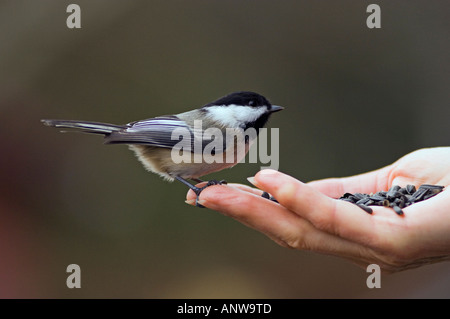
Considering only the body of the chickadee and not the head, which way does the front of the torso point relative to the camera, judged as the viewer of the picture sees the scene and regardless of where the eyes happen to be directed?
to the viewer's right
